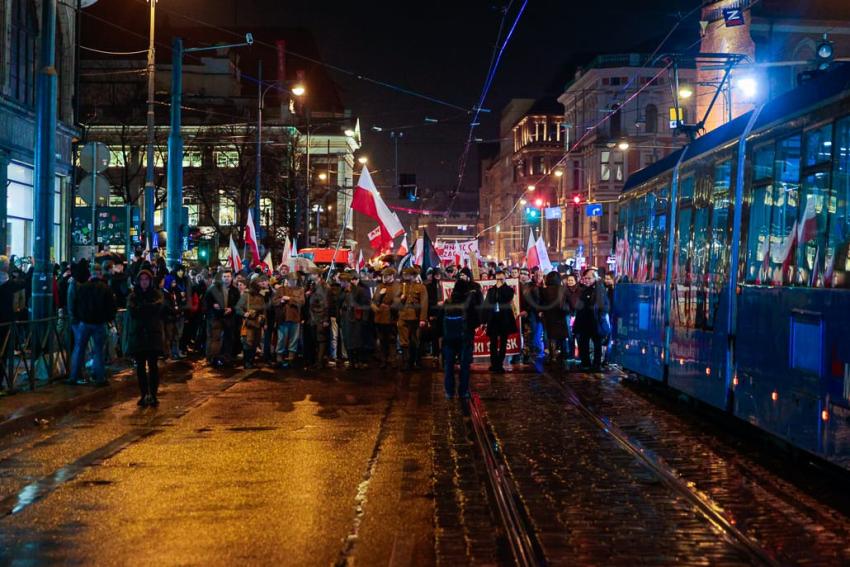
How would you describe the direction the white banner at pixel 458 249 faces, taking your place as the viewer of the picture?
facing the viewer

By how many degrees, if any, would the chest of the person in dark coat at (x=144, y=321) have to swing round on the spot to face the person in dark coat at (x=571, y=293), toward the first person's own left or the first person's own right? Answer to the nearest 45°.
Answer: approximately 135° to the first person's own left

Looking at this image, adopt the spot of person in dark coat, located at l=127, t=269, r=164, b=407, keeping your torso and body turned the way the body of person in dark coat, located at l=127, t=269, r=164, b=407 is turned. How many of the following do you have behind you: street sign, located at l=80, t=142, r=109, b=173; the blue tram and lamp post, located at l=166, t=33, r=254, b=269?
2

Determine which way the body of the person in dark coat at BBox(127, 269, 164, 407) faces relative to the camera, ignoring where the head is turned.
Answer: toward the camera

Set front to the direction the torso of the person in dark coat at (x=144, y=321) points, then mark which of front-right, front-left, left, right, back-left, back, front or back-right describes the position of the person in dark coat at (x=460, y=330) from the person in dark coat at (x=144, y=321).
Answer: left

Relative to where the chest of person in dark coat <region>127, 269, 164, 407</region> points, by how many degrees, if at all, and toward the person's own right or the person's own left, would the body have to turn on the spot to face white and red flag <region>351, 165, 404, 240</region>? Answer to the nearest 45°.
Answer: approximately 135° to the person's own left

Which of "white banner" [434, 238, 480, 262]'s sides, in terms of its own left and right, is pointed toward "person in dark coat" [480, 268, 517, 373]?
front

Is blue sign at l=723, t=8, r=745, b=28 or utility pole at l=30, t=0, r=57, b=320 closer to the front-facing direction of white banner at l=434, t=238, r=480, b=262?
the utility pole
